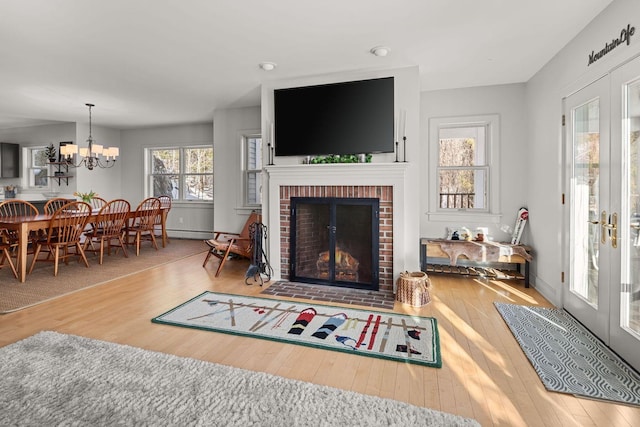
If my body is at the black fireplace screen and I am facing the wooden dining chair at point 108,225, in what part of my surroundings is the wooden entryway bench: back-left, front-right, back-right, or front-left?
back-right

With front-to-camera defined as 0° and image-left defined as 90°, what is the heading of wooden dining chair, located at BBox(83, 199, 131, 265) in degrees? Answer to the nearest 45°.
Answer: approximately 135°

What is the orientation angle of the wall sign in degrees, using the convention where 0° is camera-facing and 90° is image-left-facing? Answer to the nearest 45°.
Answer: approximately 45°

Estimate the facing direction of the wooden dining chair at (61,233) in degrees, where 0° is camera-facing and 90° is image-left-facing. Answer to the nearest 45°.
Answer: approximately 135°

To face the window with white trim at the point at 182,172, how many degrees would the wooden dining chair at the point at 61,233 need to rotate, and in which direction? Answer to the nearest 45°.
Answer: approximately 90° to its right

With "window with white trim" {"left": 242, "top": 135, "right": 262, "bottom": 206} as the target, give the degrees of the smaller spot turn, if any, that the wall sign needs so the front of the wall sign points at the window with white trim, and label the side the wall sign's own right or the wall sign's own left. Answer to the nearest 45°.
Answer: approximately 45° to the wall sign's own right

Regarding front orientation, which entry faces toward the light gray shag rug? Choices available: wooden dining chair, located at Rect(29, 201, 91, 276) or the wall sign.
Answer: the wall sign
